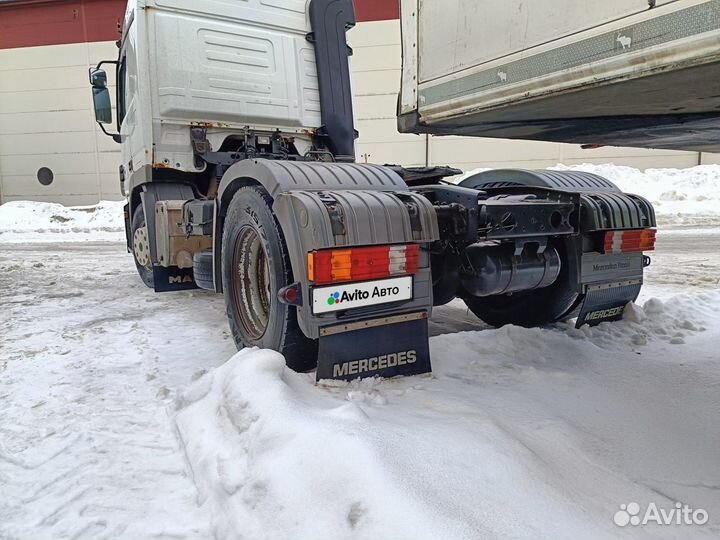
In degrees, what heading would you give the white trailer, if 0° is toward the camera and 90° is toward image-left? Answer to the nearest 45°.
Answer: approximately 135°

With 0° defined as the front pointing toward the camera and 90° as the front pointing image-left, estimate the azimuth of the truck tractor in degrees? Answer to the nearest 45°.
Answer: approximately 135°
